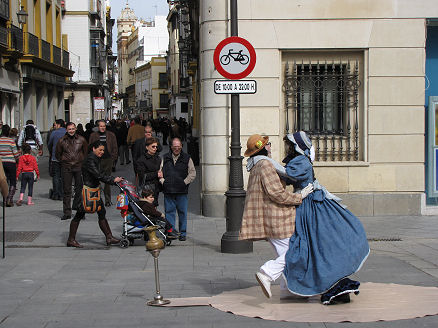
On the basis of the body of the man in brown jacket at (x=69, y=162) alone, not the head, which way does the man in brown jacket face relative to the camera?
toward the camera

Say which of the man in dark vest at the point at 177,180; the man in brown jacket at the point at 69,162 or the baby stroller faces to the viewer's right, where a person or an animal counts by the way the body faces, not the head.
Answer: the baby stroller

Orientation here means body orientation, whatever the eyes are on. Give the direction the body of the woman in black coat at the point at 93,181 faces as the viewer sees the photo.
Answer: to the viewer's right

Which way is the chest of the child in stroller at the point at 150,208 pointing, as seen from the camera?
to the viewer's right

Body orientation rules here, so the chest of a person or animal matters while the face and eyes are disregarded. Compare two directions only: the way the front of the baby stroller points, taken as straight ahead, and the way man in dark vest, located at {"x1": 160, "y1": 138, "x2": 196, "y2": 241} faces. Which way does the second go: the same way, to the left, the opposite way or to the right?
to the right

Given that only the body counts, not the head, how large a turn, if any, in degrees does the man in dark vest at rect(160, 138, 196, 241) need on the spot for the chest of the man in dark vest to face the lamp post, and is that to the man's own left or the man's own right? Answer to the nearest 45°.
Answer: approximately 45° to the man's own left

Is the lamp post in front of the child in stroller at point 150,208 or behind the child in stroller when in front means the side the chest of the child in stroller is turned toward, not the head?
in front

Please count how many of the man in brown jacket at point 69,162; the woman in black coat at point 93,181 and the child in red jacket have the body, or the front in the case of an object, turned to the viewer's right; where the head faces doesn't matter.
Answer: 1
